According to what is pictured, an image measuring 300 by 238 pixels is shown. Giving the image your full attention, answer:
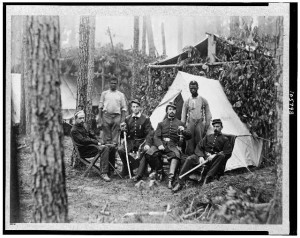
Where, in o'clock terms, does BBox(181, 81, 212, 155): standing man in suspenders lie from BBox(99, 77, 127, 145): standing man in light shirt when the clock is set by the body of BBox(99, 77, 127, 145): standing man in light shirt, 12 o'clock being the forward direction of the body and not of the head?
BBox(181, 81, 212, 155): standing man in suspenders is roughly at 9 o'clock from BBox(99, 77, 127, 145): standing man in light shirt.

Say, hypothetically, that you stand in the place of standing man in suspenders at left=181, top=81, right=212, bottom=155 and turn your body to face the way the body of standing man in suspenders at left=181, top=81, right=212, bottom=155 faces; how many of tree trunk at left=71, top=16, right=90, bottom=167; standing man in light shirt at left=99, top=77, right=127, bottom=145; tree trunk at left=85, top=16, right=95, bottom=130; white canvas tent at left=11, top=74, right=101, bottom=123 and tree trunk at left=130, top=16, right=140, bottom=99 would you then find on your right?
5

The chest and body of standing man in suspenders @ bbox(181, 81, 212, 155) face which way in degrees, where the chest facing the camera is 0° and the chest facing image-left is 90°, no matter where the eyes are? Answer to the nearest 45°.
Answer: approximately 0°

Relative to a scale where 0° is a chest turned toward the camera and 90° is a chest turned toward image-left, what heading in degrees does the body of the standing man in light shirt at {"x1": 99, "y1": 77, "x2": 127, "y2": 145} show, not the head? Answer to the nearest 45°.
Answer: approximately 0°
